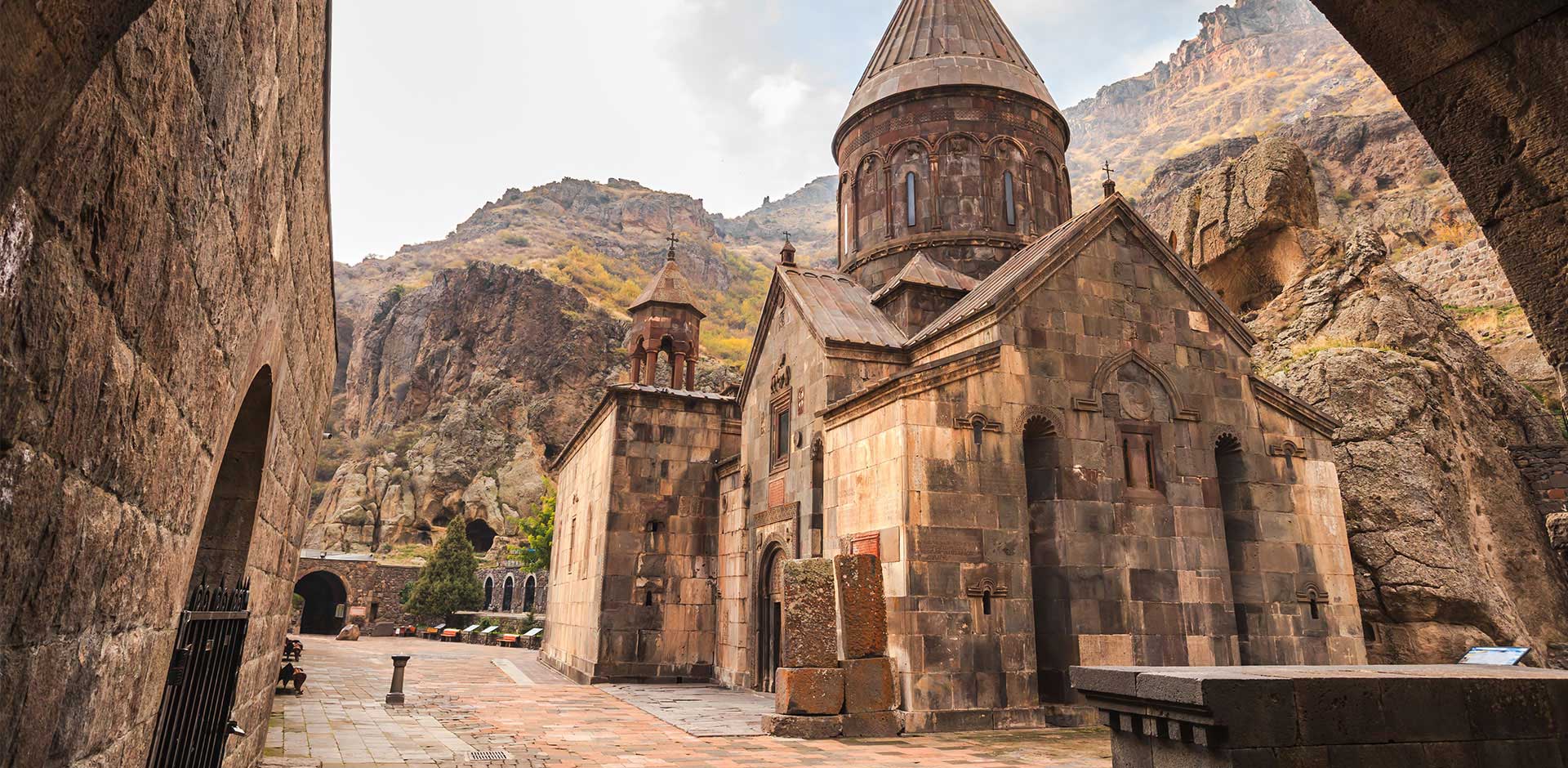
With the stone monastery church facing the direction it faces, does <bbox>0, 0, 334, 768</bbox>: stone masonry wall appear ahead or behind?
ahead

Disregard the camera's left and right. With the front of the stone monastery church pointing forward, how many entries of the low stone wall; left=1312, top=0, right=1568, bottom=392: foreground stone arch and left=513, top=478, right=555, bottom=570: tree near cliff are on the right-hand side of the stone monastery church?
1

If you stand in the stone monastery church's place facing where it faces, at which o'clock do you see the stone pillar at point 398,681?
The stone pillar is roughly at 1 o'clock from the stone monastery church.

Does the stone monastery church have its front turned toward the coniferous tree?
no

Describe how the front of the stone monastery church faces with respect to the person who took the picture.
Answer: facing the viewer and to the left of the viewer

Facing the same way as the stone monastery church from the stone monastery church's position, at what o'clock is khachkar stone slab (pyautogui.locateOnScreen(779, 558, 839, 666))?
The khachkar stone slab is roughly at 12 o'clock from the stone monastery church.

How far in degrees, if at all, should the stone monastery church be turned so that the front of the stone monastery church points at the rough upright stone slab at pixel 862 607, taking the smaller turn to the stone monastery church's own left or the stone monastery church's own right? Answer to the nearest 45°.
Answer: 0° — it already faces it

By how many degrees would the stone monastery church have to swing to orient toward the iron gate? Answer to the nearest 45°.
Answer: approximately 45° to its left

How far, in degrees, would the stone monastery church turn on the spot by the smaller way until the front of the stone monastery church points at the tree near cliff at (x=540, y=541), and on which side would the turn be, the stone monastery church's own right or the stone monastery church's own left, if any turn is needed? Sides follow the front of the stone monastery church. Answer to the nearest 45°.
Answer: approximately 90° to the stone monastery church's own right

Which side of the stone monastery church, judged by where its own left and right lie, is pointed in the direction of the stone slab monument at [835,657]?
front

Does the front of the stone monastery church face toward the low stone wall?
no

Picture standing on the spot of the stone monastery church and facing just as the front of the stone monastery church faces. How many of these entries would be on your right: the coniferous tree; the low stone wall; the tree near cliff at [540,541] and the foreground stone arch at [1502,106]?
2

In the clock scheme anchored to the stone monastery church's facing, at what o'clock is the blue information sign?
The blue information sign is roughly at 8 o'clock from the stone monastery church.

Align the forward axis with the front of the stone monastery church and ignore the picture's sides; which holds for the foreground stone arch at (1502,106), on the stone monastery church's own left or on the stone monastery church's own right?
on the stone monastery church's own left
